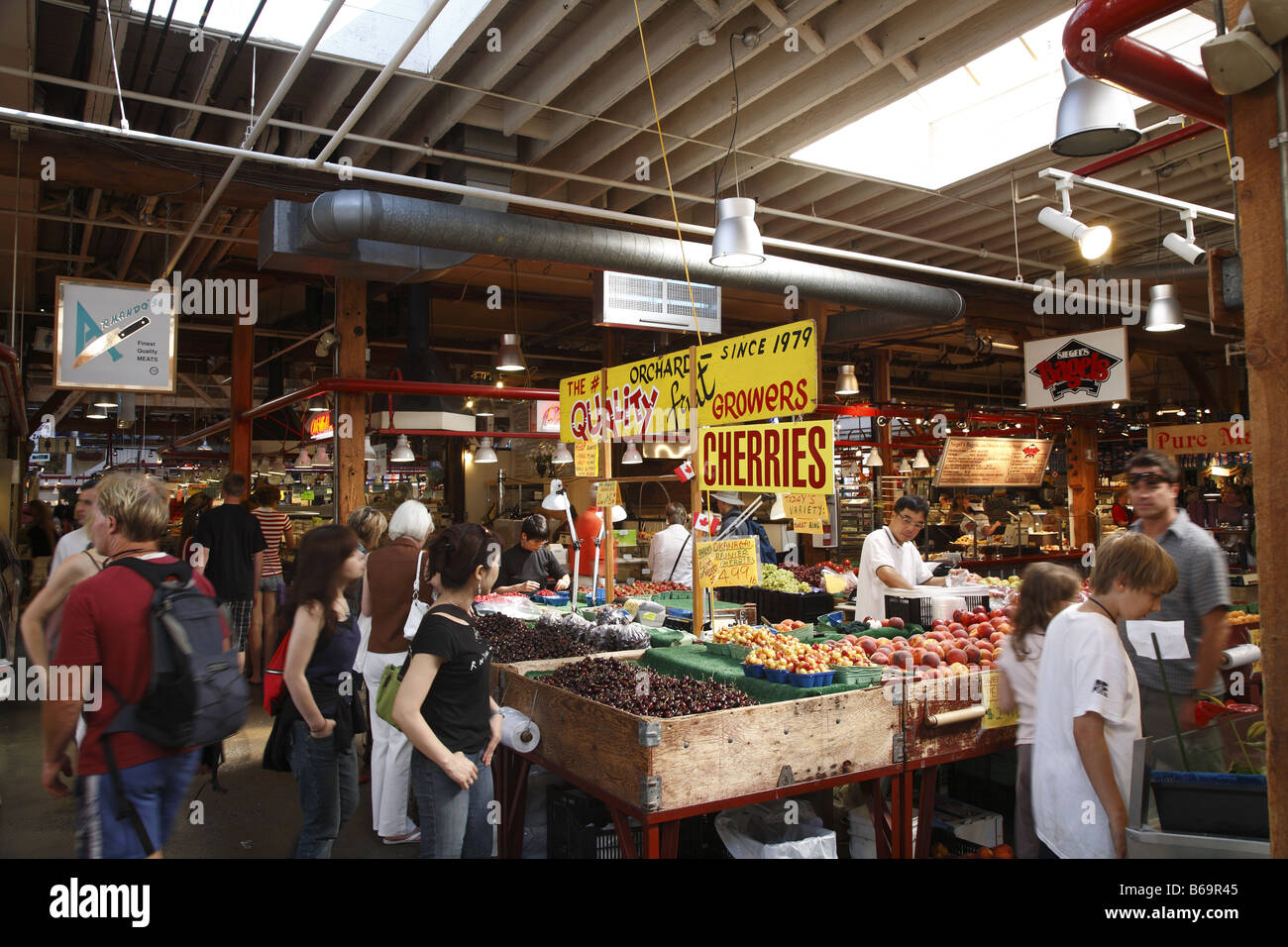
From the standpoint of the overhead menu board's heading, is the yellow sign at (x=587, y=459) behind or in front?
in front

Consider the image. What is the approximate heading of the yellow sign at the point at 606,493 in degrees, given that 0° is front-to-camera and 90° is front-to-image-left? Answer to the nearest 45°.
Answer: approximately 0°

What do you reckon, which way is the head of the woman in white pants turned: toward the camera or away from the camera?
away from the camera

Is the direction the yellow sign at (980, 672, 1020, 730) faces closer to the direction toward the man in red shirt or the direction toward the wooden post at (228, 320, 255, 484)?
the man in red shirt

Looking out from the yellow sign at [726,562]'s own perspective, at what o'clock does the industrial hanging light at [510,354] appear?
The industrial hanging light is roughly at 5 o'clock from the yellow sign.

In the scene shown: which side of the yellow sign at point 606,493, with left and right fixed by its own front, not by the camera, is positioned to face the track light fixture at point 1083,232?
left

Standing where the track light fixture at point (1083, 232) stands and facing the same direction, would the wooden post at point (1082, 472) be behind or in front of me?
behind

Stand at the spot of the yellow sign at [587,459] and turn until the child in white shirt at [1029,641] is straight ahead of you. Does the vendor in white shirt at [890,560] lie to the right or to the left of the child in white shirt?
left

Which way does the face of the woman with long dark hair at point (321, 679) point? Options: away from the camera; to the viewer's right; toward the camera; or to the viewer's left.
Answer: to the viewer's right

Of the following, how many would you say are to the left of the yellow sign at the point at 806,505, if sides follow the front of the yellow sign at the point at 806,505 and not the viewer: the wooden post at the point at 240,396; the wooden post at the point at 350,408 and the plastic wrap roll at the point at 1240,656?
1

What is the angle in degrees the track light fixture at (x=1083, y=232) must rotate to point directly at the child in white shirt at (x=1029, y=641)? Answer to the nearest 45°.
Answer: approximately 45° to its right
